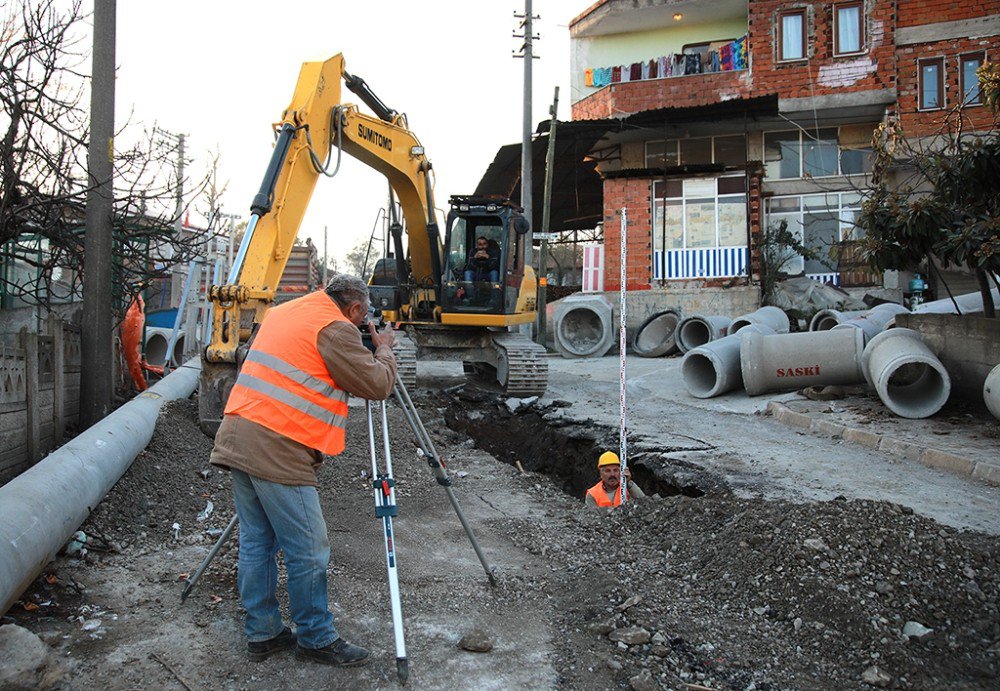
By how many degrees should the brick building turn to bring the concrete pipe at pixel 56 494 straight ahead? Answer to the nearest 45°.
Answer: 0° — it already faces it

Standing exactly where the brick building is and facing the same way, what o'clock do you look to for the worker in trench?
The worker in trench is roughly at 12 o'clock from the brick building.

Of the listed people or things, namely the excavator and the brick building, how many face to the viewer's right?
0

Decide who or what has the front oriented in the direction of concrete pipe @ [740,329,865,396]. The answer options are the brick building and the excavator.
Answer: the brick building

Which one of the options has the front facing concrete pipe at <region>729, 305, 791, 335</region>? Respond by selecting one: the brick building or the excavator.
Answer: the brick building

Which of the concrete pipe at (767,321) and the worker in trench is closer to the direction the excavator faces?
the worker in trench

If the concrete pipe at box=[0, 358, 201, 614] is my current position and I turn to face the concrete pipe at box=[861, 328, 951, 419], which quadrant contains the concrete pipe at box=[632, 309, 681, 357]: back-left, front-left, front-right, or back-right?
front-left

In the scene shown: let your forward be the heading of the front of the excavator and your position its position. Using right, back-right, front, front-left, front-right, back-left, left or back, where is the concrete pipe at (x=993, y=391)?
left

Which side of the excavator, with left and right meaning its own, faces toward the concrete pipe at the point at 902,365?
left

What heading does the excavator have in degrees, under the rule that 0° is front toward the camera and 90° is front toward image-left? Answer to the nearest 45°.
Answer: approximately 45°

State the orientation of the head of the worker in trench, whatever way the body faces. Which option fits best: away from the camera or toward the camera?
toward the camera

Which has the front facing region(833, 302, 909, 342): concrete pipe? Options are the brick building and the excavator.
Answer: the brick building

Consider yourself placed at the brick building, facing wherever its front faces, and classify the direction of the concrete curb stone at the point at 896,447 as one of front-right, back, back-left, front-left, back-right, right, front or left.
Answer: front

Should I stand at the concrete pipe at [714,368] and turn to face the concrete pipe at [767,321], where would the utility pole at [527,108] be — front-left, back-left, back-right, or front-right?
front-left

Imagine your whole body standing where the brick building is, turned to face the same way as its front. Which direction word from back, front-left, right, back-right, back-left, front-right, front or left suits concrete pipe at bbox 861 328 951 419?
front

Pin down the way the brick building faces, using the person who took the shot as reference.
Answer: facing the viewer

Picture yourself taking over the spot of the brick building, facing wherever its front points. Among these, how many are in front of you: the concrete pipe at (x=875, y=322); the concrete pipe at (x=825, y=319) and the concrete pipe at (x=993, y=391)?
3

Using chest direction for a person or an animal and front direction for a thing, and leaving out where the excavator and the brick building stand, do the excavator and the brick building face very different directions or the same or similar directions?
same or similar directions
